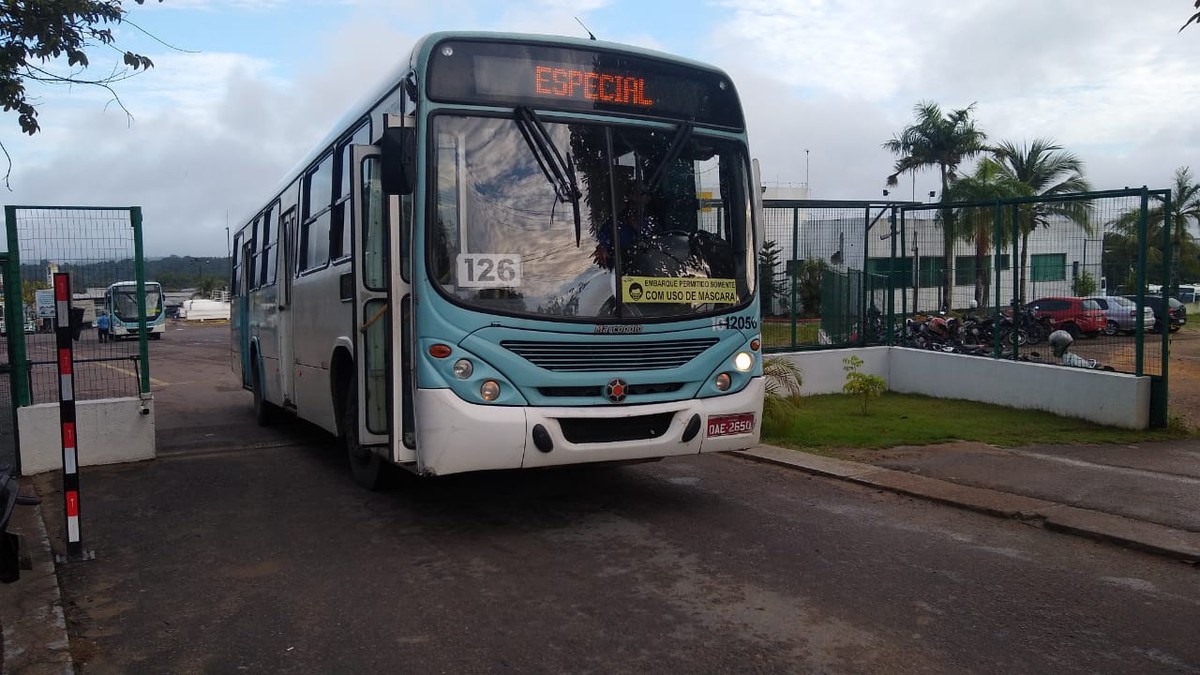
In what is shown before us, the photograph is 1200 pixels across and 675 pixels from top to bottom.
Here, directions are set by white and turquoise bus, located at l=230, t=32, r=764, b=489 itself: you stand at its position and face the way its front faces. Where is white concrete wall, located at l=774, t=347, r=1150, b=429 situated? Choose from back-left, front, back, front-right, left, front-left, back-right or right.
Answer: left

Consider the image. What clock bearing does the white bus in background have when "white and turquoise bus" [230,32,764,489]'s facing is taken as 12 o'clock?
The white bus in background is roughly at 6 o'clock from the white and turquoise bus.

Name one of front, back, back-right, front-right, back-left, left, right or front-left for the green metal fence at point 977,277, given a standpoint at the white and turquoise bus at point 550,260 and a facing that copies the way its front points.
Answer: left

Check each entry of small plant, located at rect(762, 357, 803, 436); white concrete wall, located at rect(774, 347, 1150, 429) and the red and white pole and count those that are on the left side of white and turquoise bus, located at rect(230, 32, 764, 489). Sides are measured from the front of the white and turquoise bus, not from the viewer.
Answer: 2

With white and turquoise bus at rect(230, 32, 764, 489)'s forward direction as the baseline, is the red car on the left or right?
on its left

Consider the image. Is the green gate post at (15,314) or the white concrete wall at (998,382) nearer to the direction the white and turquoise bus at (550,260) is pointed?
the white concrete wall

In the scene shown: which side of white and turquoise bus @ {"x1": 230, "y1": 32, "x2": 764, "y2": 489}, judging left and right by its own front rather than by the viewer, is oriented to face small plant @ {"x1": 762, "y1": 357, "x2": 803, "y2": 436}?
left

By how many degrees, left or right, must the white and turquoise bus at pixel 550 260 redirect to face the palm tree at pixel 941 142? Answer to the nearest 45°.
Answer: approximately 90° to its left

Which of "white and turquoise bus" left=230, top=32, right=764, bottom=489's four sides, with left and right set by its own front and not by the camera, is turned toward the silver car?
left

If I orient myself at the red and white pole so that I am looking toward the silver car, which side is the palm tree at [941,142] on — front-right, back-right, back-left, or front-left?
front-left
